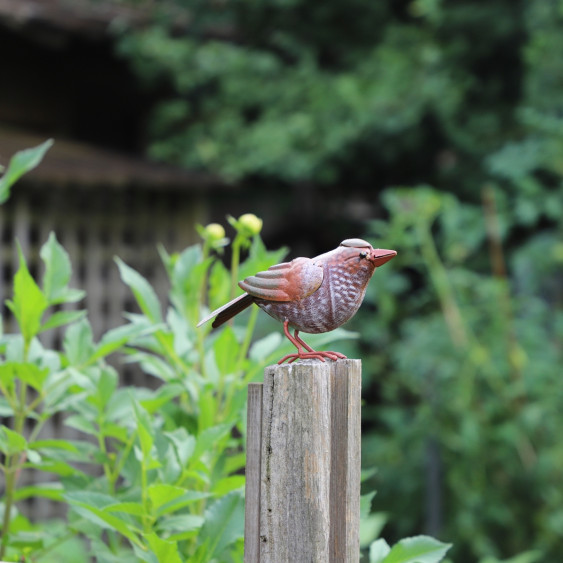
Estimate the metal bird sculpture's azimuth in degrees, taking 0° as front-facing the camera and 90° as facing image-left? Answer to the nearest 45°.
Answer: approximately 270°
